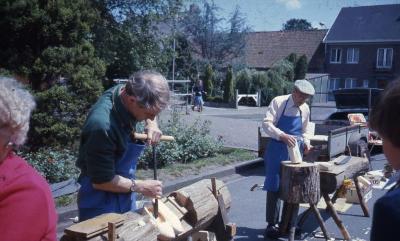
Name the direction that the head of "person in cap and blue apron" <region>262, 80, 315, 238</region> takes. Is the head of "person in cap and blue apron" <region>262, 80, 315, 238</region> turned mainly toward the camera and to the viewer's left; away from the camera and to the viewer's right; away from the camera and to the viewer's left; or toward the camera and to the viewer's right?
toward the camera and to the viewer's right

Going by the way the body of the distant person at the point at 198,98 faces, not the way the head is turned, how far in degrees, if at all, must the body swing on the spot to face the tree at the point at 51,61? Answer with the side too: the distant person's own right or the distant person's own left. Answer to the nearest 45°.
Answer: approximately 90° to the distant person's own right

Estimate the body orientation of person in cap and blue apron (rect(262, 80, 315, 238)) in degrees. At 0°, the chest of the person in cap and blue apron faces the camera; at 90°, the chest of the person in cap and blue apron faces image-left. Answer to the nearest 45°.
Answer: approximately 315°

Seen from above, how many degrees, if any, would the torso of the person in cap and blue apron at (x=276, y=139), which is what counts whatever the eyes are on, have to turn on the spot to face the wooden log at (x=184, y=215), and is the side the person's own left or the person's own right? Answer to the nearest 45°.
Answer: approximately 45° to the person's own right

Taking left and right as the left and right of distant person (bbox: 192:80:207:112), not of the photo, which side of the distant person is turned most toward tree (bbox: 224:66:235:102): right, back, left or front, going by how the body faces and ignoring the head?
left

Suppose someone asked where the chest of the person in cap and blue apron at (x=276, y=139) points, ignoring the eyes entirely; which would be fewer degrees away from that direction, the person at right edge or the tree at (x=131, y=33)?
the person at right edge
